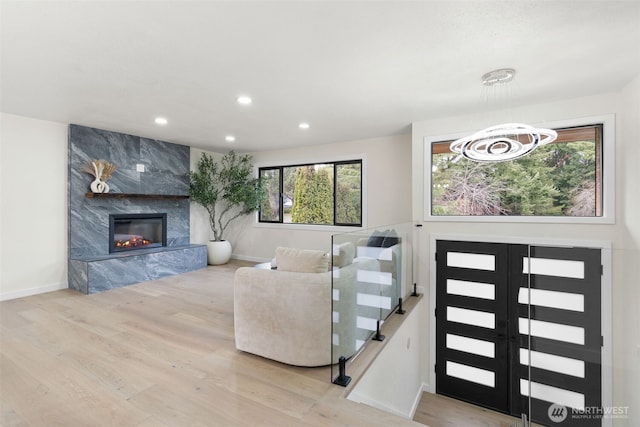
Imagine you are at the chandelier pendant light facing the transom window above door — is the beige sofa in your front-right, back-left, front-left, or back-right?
back-left

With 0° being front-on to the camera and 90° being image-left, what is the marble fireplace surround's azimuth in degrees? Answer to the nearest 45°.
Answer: approximately 315°

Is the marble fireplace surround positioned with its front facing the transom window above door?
yes

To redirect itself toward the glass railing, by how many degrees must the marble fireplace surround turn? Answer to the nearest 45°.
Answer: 0° — it already faces it

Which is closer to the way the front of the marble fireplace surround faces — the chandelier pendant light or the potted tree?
the chandelier pendant light

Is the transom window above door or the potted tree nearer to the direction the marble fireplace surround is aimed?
the transom window above door

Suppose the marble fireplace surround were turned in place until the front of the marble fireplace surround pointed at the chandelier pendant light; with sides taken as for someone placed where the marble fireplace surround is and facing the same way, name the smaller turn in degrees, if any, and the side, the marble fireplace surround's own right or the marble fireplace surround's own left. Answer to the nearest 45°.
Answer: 0° — it already faces it

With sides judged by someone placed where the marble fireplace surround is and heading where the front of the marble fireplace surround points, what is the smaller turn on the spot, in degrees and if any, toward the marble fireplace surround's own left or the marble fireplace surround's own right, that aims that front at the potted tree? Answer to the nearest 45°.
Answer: approximately 45° to the marble fireplace surround's own left

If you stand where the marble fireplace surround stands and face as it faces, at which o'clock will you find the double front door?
The double front door is roughly at 12 o'clock from the marble fireplace surround.

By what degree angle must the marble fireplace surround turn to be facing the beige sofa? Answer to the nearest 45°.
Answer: approximately 45° to its right
